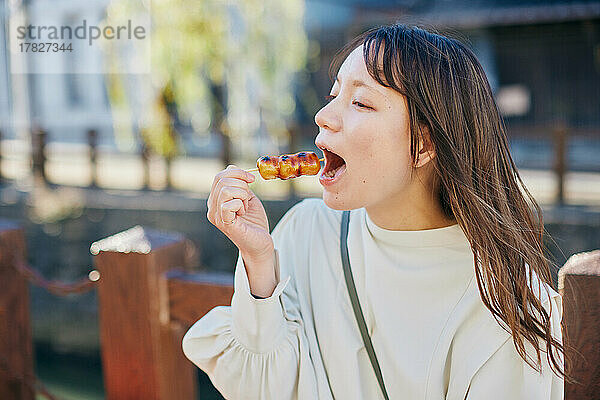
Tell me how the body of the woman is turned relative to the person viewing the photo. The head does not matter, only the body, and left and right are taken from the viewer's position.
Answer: facing the viewer and to the left of the viewer

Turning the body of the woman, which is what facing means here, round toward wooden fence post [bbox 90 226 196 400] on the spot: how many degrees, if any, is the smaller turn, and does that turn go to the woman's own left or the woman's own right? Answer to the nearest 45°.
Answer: approximately 90° to the woman's own right
